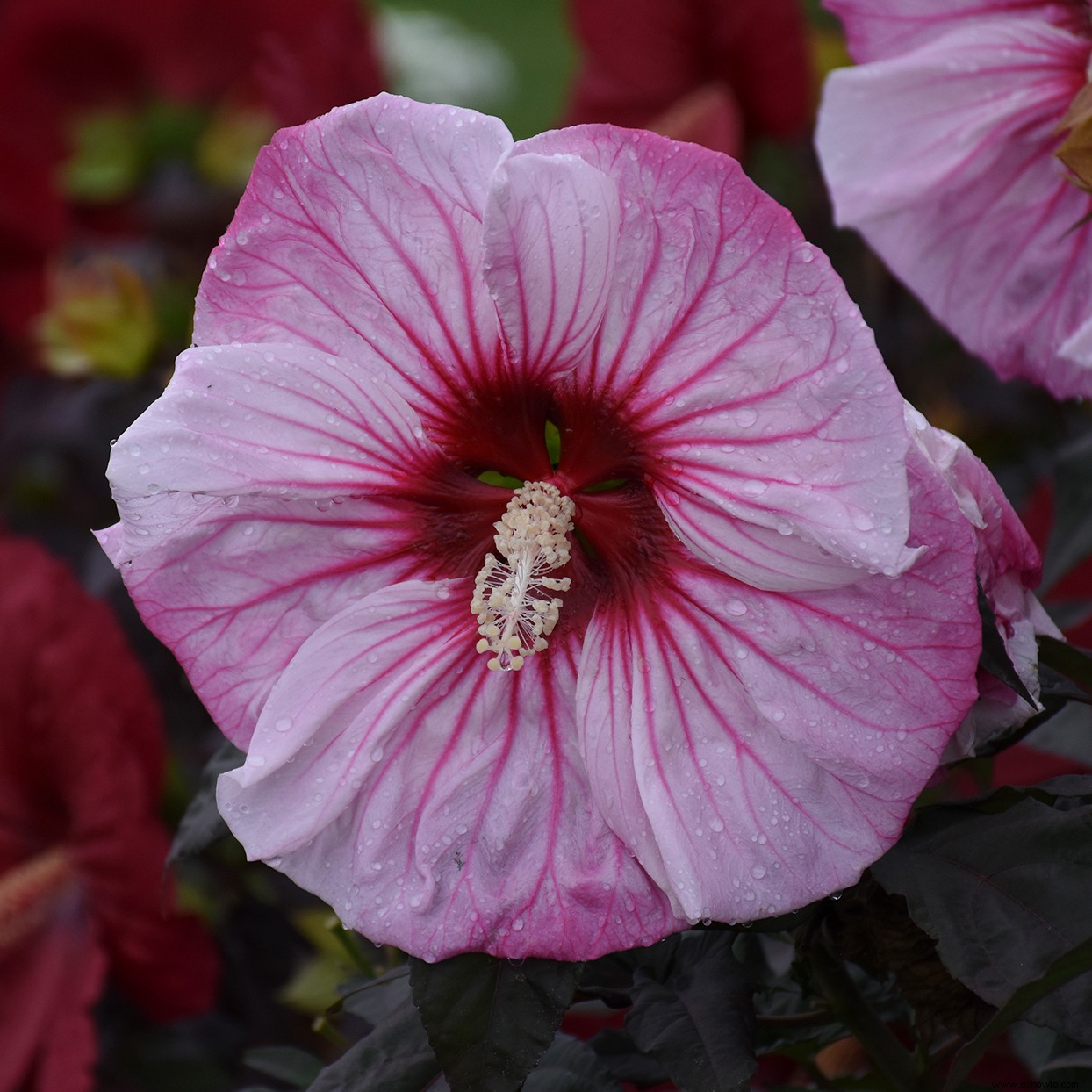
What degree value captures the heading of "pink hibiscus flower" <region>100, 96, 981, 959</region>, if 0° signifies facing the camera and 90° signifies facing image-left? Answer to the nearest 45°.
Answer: approximately 0°

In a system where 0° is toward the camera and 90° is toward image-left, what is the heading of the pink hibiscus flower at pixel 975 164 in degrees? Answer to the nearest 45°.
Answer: approximately 0°

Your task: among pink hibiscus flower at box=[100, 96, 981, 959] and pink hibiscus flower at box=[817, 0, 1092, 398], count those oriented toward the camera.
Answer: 2

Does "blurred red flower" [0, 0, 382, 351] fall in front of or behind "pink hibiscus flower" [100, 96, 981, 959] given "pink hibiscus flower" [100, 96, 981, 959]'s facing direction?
behind
